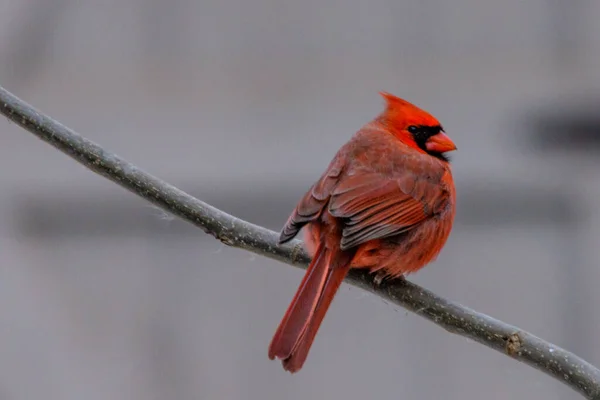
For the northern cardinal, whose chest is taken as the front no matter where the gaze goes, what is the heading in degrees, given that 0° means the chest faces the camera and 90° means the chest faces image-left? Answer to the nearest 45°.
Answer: approximately 225°
